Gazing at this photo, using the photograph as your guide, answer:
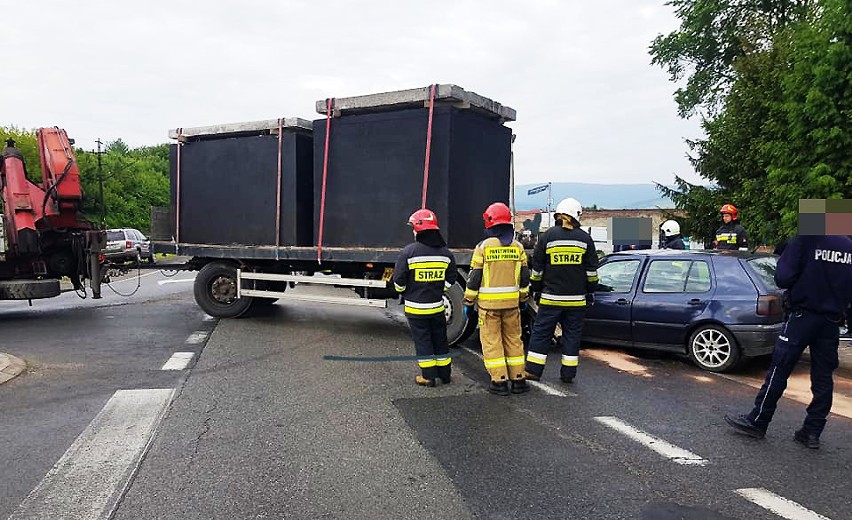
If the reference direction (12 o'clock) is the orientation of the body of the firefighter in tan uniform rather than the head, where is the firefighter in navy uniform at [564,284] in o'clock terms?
The firefighter in navy uniform is roughly at 2 o'clock from the firefighter in tan uniform.

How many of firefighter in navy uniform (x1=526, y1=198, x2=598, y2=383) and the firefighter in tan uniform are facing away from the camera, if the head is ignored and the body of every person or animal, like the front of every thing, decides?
2

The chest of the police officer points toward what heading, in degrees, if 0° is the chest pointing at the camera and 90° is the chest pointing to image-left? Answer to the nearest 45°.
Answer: approximately 135°

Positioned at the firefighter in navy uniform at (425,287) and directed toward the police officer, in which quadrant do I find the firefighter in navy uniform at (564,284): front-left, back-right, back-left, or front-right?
front-left

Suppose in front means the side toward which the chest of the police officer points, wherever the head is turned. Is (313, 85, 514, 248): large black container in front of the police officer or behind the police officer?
in front

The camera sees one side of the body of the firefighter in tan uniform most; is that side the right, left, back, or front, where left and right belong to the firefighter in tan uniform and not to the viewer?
back

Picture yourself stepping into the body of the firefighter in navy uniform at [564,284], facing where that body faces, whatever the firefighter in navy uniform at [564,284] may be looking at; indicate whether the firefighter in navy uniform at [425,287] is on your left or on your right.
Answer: on your left

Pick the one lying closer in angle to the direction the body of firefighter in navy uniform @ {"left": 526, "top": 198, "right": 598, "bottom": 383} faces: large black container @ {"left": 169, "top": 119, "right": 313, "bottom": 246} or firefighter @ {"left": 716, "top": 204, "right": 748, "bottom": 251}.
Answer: the firefighter

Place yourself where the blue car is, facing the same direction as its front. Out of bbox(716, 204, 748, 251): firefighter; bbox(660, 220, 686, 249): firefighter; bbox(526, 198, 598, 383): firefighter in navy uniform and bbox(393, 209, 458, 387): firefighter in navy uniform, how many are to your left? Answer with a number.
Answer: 2

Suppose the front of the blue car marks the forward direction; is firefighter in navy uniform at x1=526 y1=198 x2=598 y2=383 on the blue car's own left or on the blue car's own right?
on the blue car's own left

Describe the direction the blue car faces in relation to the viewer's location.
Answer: facing away from the viewer and to the left of the viewer

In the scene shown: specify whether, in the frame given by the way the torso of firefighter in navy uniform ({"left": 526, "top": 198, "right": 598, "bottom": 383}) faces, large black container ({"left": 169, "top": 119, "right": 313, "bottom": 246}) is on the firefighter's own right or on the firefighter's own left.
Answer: on the firefighter's own left

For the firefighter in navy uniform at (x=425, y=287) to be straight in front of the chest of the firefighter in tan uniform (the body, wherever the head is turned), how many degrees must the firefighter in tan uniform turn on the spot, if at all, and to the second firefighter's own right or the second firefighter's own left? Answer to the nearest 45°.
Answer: approximately 90° to the second firefighter's own left

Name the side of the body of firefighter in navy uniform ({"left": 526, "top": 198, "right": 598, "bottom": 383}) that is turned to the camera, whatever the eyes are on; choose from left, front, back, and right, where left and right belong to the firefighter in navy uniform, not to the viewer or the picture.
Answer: back

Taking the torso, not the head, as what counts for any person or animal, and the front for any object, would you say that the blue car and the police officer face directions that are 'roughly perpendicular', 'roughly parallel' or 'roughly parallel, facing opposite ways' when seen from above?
roughly parallel
